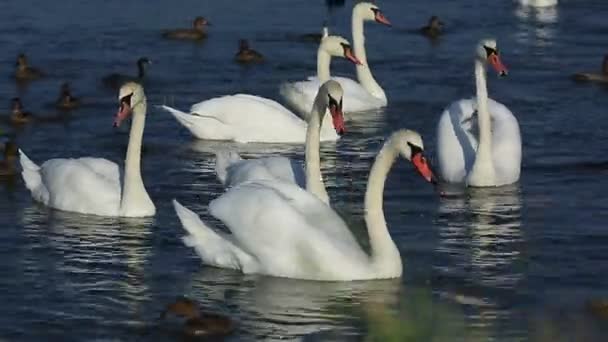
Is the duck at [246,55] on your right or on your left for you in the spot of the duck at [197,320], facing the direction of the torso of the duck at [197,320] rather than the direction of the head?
on your right

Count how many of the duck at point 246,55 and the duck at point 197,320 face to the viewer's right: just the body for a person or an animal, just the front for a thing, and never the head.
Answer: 0

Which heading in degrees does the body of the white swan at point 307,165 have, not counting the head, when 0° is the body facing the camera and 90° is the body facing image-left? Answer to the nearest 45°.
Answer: approximately 315°

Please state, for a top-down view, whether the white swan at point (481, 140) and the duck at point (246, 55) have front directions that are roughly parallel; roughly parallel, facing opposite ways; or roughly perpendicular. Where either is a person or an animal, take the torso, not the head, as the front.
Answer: roughly perpendicular

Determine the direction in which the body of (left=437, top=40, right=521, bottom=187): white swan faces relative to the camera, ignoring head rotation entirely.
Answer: toward the camera

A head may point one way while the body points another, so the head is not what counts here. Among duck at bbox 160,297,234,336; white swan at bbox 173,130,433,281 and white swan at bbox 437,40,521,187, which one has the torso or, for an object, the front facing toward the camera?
white swan at bbox 437,40,521,187

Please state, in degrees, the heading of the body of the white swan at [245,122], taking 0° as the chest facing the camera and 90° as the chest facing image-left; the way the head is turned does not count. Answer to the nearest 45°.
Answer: approximately 270°

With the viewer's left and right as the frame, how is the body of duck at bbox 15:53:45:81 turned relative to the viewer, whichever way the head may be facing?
facing to the left of the viewer

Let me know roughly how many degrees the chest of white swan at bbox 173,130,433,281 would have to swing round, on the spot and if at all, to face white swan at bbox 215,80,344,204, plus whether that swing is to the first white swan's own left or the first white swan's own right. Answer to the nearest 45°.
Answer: approximately 90° to the first white swan's own left

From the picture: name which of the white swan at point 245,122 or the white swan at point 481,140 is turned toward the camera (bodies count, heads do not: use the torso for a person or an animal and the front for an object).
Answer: the white swan at point 481,140

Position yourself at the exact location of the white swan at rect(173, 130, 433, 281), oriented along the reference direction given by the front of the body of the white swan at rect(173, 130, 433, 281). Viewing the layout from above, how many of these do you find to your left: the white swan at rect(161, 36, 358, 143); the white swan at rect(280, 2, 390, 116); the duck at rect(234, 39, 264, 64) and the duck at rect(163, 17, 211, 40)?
4

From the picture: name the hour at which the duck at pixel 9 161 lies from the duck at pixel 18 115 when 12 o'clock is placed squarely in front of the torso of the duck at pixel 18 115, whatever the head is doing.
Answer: the duck at pixel 9 161 is roughly at 9 o'clock from the duck at pixel 18 115.

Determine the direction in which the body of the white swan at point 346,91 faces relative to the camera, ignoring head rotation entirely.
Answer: to the viewer's right

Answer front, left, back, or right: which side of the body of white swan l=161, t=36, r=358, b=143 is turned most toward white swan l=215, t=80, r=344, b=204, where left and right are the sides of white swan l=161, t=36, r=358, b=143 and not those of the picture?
right

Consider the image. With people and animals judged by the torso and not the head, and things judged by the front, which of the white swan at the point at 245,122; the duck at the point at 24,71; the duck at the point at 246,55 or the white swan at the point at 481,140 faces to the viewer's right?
the white swan at the point at 245,122
